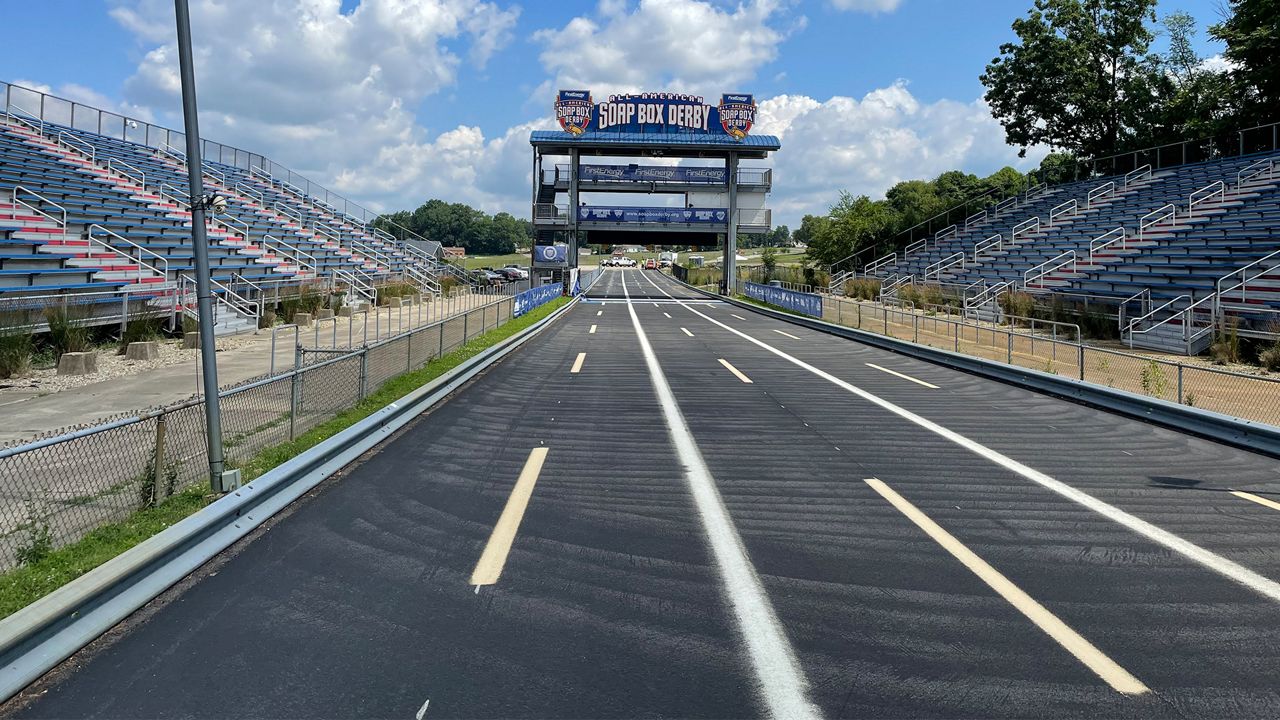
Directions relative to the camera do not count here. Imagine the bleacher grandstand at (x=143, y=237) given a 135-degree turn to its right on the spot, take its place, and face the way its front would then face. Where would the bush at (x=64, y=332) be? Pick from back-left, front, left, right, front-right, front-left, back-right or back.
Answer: left

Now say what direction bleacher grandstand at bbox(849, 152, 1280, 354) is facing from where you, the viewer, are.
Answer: facing the viewer and to the left of the viewer

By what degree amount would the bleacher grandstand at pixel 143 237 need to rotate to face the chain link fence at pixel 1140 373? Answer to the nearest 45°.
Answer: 0° — it already faces it

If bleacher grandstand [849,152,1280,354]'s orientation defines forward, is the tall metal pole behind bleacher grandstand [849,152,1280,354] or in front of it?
in front

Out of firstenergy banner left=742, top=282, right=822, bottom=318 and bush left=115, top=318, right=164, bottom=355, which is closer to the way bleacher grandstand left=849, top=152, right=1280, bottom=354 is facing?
the bush

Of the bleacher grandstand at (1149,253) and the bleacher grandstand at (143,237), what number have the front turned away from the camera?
0

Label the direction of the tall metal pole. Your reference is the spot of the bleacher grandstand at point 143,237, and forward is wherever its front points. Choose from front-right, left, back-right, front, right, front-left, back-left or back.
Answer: front-right

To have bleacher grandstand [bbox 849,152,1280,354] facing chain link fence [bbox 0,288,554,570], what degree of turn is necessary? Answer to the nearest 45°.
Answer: approximately 45° to its left

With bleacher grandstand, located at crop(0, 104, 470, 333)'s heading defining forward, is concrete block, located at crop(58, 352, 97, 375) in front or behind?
in front

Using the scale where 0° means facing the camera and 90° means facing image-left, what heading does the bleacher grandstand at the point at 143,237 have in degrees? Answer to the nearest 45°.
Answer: approximately 315°
